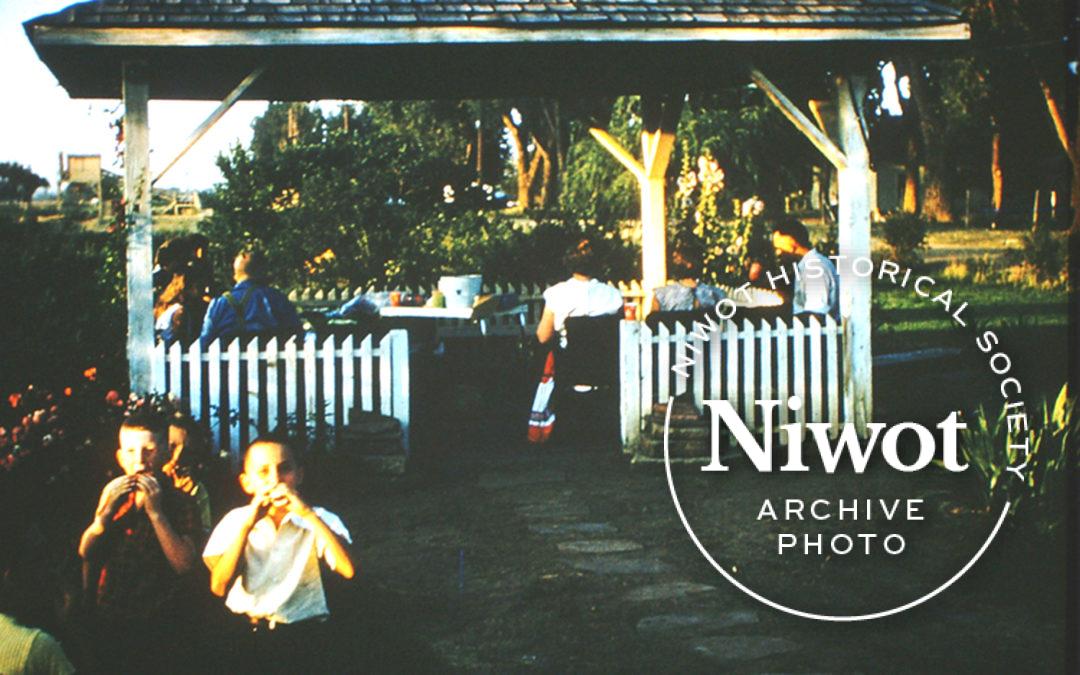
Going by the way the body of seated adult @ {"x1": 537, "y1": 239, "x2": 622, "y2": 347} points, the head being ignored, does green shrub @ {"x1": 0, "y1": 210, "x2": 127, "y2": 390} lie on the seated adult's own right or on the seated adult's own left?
on the seated adult's own left

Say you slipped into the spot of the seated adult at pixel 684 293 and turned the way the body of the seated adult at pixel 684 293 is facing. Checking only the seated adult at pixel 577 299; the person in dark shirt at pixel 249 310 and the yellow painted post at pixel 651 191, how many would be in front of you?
1

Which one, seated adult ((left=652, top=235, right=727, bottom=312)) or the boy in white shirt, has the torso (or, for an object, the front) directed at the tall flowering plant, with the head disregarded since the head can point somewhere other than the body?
the seated adult

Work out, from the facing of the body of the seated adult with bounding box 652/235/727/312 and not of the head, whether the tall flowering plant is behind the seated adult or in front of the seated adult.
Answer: in front

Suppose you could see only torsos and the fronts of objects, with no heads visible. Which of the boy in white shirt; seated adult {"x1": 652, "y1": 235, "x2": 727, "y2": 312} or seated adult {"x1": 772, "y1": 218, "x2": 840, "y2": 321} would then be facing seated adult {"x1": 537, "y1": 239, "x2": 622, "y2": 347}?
seated adult {"x1": 772, "y1": 218, "x2": 840, "y2": 321}

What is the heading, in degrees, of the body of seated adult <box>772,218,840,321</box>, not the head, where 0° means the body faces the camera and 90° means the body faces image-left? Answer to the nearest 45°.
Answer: approximately 90°

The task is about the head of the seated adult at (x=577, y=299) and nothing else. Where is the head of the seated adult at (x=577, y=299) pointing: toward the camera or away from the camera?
away from the camera

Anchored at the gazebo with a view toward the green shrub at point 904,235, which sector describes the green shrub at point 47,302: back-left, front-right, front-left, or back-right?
back-left

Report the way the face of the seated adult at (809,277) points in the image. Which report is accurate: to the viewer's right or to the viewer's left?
to the viewer's left

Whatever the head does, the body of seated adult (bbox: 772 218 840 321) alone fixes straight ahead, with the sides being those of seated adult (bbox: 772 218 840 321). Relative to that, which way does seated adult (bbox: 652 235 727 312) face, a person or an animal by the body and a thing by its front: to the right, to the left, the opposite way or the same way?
to the right

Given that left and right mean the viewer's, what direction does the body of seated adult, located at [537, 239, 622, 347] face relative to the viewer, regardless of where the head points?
facing away from the viewer

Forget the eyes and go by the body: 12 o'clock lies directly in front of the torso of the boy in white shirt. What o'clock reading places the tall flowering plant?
The tall flowering plant is roughly at 7 o'clock from the boy in white shirt.

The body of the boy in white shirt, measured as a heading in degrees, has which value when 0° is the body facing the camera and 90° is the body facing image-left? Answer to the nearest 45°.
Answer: approximately 0°

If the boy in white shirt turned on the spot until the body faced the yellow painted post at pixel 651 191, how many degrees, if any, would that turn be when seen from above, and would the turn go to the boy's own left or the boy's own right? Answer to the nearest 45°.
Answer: approximately 135° to the boy's own left

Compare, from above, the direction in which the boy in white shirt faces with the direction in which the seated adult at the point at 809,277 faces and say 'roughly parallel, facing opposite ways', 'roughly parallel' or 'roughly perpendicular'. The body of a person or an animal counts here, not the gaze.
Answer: roughly perpendicular

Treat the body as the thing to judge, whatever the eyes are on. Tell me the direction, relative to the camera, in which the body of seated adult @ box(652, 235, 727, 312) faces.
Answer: away from the camera
